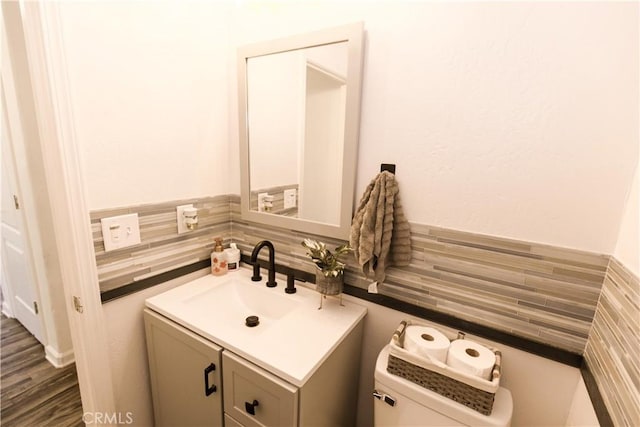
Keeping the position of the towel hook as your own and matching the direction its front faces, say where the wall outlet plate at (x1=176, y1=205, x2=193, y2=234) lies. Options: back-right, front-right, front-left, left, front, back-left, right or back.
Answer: front-right

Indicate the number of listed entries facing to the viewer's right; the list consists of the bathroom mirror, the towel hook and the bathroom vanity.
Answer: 0

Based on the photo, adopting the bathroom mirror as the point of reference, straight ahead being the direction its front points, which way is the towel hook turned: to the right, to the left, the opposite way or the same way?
the same way

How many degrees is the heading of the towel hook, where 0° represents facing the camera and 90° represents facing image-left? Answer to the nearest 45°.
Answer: approximately 45°

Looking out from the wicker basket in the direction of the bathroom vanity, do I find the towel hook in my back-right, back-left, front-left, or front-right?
front-right

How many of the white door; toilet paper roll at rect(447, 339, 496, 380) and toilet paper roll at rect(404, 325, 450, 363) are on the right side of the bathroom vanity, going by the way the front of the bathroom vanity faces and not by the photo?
1

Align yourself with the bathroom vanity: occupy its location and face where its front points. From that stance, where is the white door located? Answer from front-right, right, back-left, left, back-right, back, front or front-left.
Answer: right

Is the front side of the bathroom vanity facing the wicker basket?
no

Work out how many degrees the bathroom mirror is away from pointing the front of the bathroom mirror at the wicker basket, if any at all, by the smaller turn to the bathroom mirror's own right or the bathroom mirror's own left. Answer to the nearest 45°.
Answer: approximately 90° to the bathroom mirror's own left

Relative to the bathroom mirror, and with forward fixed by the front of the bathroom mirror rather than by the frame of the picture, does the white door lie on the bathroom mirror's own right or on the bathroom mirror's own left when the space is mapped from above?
on the bathroom mirror's own right

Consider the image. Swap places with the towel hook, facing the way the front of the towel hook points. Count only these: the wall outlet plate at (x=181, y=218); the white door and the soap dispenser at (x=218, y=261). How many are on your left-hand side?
0

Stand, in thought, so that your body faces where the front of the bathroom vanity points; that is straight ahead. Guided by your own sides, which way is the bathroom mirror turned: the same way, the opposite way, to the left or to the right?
the same way
